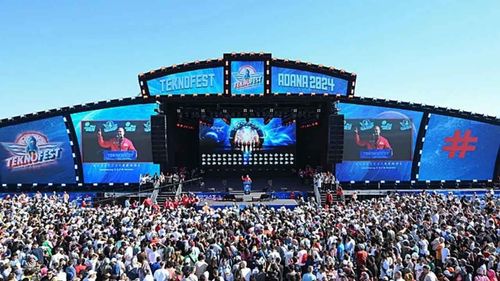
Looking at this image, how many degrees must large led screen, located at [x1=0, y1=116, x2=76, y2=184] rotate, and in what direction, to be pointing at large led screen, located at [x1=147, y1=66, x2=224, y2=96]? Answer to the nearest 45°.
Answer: approximately 45° to its left

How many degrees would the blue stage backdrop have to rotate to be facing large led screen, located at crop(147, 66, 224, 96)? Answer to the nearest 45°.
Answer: approximately 45° to its right

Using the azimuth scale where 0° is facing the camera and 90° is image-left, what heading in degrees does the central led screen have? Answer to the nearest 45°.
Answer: approximately 0°

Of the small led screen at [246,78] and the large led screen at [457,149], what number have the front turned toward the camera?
2

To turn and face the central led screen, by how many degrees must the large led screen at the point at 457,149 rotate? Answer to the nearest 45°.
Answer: approximately 90° to its right

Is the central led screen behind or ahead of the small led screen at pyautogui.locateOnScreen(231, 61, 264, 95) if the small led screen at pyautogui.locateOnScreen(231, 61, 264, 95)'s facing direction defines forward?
behind
